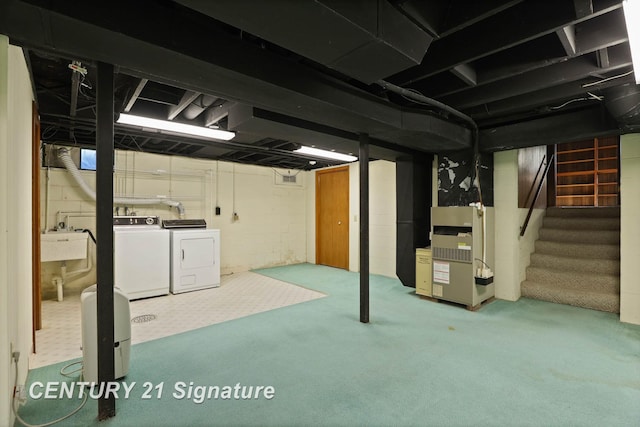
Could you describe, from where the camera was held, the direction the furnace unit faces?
facing the viewer and to the left of the viewer

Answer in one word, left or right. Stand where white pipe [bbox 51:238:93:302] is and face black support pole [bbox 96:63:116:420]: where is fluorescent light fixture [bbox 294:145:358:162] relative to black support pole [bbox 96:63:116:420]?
left

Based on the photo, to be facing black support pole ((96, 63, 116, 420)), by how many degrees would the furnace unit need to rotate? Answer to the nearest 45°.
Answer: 0° — it already faces it

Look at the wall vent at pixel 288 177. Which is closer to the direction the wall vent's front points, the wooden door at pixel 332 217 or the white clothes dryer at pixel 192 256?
the white clothes dryer

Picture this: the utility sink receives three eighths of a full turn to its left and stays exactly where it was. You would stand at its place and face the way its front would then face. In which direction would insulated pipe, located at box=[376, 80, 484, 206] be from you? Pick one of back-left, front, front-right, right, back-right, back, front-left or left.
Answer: right

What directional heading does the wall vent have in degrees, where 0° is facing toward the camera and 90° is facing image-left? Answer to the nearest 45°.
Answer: approximately 0°

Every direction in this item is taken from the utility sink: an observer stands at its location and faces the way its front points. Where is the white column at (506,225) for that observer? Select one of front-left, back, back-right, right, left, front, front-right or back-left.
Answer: front-left

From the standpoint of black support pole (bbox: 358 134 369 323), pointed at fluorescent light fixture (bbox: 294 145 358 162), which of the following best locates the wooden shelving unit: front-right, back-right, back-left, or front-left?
front-right

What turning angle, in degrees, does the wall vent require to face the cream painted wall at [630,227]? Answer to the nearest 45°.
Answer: approximately 45° to its left

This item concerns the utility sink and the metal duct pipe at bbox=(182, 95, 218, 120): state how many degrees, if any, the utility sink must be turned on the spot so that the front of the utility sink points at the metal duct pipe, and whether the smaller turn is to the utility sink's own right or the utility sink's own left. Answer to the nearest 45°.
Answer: approximately 45° to the utility sink's own left

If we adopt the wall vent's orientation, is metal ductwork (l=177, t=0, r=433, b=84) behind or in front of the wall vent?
in front
